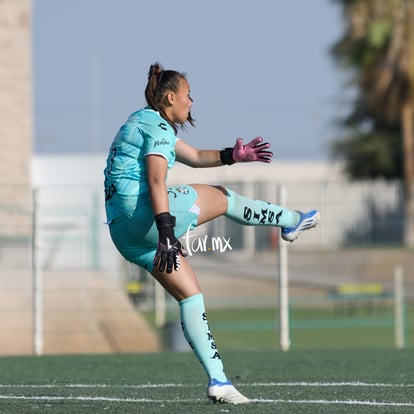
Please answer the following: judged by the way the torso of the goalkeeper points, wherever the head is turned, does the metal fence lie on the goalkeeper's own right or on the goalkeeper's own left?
on the goalkeeper's own left

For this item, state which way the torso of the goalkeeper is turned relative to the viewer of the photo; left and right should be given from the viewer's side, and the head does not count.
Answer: facing to the right of the viewer

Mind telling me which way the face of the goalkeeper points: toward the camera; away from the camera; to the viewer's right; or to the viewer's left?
to the viewer's right

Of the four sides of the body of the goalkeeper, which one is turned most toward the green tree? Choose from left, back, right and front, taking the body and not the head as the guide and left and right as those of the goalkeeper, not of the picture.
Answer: left
